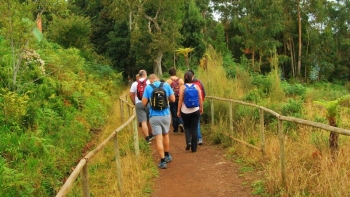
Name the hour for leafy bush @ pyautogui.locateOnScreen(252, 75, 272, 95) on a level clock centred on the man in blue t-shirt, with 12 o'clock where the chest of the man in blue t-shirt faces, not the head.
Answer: The leafy bush is roughly at 1 o'clock from the man in blue t-shirt.

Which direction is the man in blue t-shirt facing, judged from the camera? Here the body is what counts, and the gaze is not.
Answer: away from the camera

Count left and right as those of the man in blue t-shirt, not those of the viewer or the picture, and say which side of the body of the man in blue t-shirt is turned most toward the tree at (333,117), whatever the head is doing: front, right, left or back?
right

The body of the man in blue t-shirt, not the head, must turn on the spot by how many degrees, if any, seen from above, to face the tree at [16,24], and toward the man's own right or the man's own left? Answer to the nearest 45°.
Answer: approximately 45° to the man's own left

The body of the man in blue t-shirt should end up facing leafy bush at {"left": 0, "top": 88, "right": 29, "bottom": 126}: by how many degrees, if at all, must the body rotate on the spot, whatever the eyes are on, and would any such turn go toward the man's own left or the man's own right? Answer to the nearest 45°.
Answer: approximately 90° to the man's own left

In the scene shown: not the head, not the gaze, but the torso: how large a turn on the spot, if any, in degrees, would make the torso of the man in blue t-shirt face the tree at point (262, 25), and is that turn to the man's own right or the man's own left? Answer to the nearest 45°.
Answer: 0° — they already face it

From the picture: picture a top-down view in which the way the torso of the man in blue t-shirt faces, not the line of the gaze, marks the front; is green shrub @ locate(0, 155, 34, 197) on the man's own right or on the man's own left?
on the man's own left
